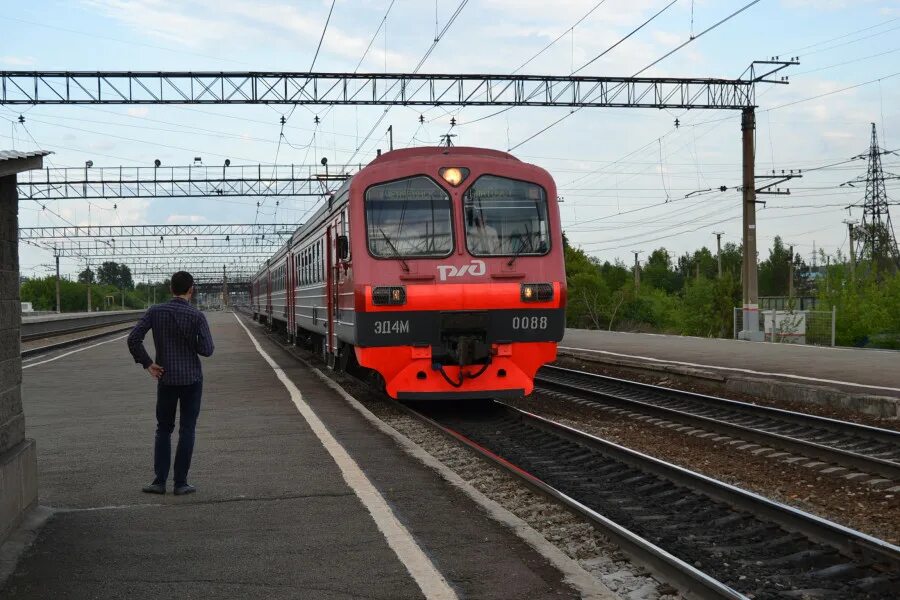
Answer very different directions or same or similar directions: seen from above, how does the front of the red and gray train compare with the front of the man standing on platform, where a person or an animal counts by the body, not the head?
very different directions

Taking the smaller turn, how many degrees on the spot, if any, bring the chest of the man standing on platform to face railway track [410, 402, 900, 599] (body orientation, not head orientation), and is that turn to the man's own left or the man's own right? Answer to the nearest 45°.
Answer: approximately 135° to the man's own right

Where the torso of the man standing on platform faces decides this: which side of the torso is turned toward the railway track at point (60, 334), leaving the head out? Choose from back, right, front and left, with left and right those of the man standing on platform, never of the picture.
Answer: front

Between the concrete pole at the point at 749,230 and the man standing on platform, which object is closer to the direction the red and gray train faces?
the man standing on platform

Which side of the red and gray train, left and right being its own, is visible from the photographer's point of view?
front

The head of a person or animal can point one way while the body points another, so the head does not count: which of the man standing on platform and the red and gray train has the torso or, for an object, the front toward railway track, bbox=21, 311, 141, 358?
the man standing on platform

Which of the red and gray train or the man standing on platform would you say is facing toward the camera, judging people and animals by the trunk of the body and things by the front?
the red and gray train

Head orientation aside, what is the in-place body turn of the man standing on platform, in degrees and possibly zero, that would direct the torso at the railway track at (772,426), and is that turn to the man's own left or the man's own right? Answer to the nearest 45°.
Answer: approximately 90° to the man's own right

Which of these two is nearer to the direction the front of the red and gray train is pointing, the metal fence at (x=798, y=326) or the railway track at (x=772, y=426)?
the railway track

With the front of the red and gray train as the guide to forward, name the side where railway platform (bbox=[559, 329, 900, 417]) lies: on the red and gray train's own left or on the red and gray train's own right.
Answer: on the red and gray train's own left

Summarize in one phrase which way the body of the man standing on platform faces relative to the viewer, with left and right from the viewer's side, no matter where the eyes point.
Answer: facing away from the viewer

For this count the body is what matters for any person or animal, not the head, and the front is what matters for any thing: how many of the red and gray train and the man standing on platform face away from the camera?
1

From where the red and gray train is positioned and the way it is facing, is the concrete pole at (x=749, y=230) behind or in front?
behind
